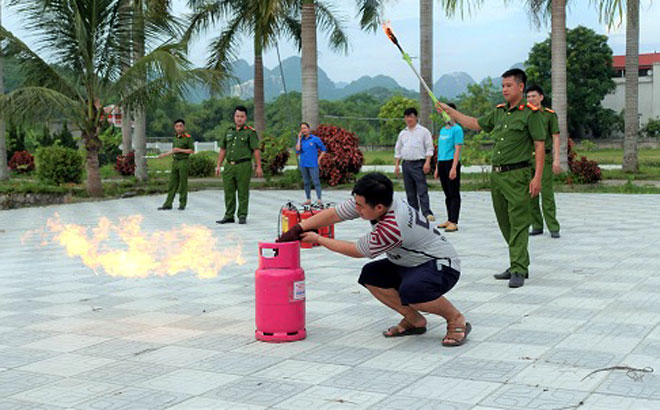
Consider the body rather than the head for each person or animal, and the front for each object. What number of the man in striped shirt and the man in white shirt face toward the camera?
1

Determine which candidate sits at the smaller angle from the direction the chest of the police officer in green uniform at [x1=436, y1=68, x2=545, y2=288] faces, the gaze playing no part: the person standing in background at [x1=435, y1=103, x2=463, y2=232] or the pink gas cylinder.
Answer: the pink gas cylinder

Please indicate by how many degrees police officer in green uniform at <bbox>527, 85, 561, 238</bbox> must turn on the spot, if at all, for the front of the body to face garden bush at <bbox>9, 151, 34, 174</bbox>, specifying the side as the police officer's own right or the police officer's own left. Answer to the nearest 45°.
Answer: approximately 90° to the police officer's own right

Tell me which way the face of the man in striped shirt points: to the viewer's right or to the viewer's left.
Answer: to the viewer's left

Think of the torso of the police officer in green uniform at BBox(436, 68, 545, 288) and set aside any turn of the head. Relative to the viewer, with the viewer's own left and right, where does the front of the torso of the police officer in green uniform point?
facing the viewer and to the left of the viewer

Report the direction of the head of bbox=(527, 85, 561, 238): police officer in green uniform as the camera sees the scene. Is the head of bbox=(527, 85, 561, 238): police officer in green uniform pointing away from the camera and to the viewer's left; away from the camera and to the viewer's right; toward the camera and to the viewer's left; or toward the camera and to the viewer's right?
toward the camera and to the viewer's left

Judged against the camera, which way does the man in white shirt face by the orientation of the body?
toward the camera

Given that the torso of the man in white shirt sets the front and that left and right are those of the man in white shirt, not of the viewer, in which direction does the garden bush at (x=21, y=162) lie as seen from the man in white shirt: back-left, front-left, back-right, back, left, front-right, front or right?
back-right

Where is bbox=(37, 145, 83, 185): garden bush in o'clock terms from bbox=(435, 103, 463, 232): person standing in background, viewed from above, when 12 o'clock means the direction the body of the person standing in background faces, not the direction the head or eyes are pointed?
The garden bush is roughly at 3 o'clock from the person standing in background.

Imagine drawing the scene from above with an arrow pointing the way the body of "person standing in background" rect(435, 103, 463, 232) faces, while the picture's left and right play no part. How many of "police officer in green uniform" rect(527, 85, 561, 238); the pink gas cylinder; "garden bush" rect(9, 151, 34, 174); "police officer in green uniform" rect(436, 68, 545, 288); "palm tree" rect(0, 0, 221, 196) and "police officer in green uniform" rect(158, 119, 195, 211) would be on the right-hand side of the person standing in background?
3

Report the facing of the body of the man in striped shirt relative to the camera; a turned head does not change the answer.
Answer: to the viewer's left

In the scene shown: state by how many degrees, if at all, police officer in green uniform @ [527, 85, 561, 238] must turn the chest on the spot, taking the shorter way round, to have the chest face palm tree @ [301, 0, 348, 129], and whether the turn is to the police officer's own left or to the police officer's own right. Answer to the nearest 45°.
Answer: approximately 90° to the police officer's own right

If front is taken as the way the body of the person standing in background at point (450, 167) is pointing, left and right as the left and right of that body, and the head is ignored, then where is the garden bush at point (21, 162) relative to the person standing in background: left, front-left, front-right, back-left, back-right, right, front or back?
right
